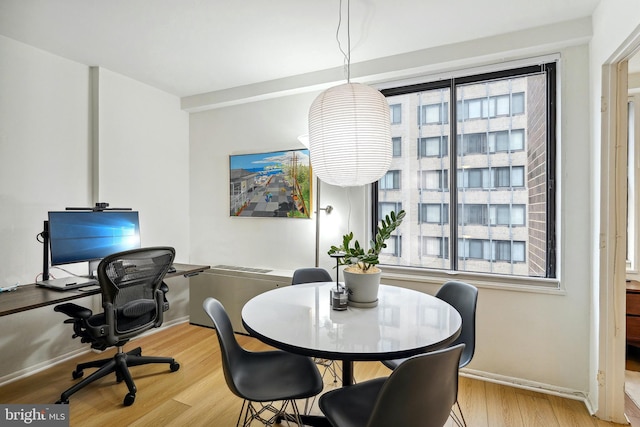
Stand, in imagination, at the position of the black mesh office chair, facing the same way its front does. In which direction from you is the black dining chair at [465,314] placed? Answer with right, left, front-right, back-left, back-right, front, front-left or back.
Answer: back

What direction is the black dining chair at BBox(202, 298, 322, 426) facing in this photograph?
to the viewer's right

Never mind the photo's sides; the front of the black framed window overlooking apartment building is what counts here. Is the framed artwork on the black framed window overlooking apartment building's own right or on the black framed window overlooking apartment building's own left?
on the black framed window overlooking apartment building's own right

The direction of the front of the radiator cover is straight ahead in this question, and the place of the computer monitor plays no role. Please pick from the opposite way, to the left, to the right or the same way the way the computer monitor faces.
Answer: to the left

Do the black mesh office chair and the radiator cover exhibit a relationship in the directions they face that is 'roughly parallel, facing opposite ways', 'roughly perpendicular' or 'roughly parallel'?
roughly perpendicular

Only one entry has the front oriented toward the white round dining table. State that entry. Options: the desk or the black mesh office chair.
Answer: the desk

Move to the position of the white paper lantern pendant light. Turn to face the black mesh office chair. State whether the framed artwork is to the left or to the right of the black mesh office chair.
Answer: right

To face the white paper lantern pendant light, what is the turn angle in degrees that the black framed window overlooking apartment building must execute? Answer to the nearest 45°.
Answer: approximately 45° to its right

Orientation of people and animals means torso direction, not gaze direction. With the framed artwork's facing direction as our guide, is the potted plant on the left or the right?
on its left

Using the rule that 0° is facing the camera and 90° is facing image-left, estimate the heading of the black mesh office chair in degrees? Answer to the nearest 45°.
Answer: approximately 135°

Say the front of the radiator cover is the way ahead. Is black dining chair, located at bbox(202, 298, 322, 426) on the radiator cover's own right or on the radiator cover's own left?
on the radiator cover's own left
